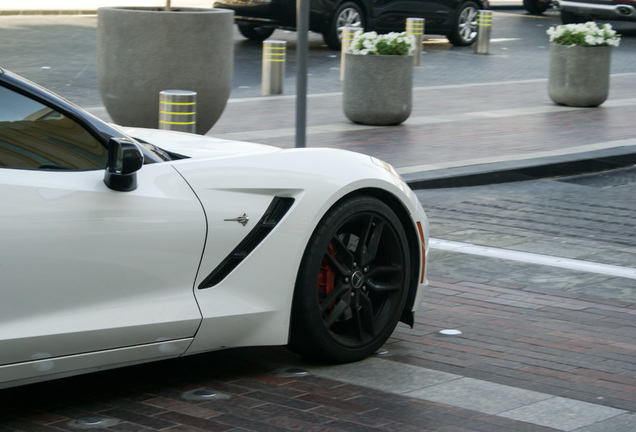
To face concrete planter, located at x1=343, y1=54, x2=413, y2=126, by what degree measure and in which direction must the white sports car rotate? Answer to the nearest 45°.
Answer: approximately 45° to its left

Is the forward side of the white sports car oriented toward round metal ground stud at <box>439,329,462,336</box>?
yes

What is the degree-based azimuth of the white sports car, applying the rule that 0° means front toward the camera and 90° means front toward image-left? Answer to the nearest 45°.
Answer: approximately 225°

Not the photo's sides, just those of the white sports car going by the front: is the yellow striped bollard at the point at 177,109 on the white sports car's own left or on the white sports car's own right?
on the white sports car's own left
